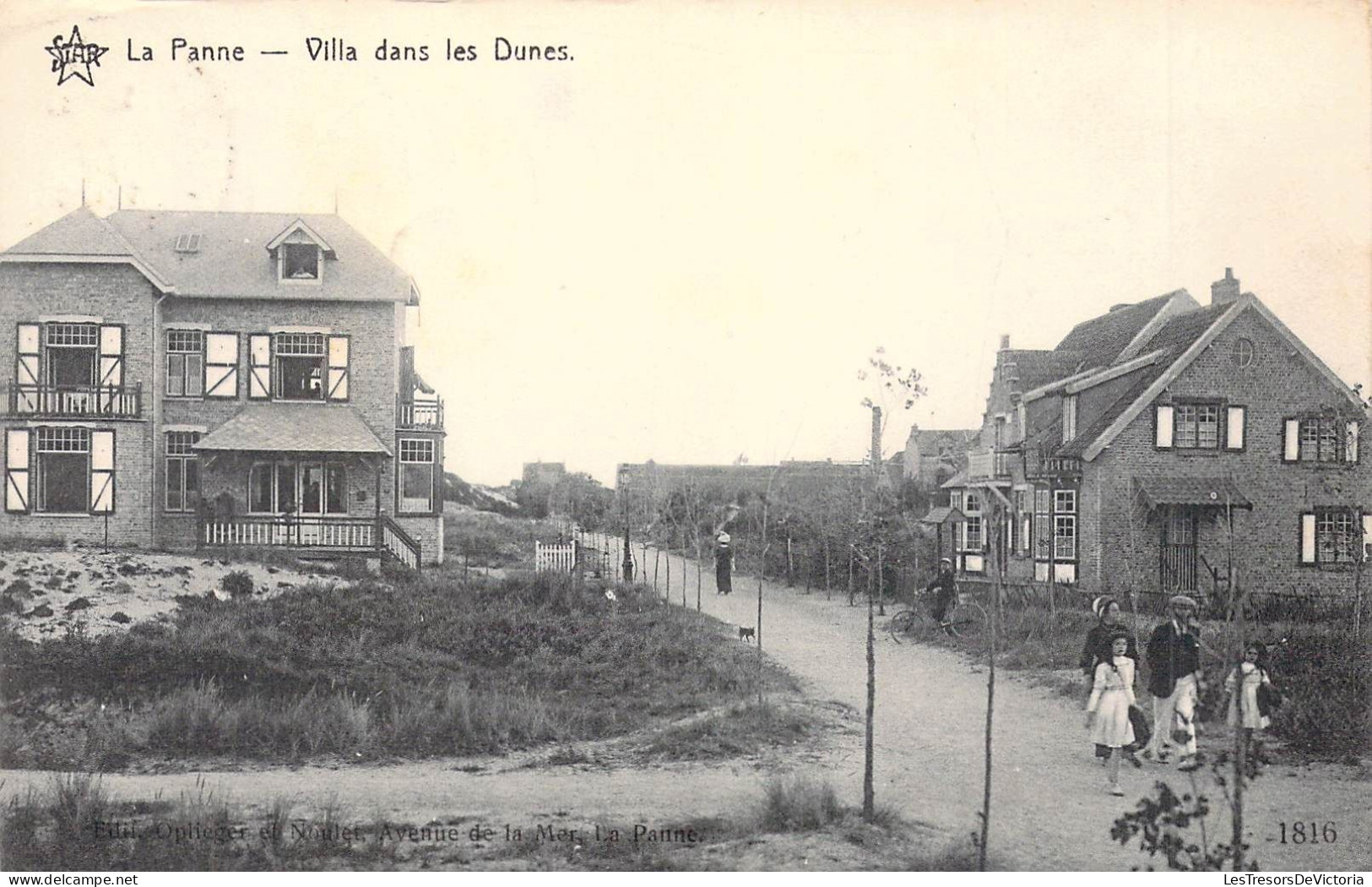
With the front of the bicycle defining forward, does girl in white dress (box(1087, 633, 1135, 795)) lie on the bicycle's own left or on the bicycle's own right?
on the bicycle's own left

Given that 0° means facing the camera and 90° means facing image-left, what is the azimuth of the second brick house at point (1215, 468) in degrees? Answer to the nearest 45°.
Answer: approximately 0°

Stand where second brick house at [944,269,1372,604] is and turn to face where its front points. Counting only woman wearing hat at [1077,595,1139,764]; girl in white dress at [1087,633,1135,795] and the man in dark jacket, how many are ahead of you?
3

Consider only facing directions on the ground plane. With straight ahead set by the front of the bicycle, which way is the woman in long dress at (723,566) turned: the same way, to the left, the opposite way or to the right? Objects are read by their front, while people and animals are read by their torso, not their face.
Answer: to the left

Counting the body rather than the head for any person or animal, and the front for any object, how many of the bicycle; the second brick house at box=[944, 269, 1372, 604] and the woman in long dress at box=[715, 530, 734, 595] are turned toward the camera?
2

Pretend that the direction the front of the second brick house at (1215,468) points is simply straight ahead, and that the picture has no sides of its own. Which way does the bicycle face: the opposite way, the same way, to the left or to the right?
to the right

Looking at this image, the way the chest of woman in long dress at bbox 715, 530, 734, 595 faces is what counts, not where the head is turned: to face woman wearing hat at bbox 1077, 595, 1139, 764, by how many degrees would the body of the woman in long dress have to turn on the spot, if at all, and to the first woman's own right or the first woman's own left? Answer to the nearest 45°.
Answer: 0° — they already face them

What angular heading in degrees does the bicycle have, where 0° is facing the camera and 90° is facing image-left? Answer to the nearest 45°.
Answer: approximately 90°

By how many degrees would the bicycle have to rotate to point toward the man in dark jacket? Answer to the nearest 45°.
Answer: approximately 90° to its left
